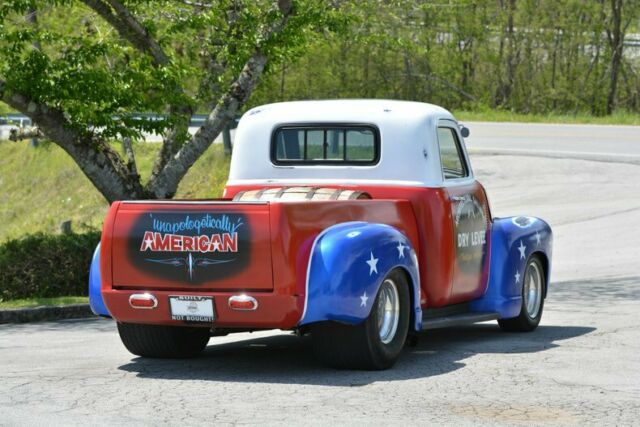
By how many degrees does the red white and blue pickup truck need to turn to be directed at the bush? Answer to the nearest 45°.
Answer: approximately 90° to its left

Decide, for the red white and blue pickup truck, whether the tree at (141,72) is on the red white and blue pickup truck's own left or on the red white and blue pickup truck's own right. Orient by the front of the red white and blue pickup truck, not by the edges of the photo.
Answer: on the red white and blue pickup truck's own left

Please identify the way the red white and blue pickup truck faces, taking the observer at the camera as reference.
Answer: facing away from the viewer and to the right of the viewer

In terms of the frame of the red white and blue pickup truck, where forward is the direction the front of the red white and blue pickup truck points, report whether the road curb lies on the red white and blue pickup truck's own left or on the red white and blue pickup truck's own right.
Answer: on the red white and blue pickup truck's own left
